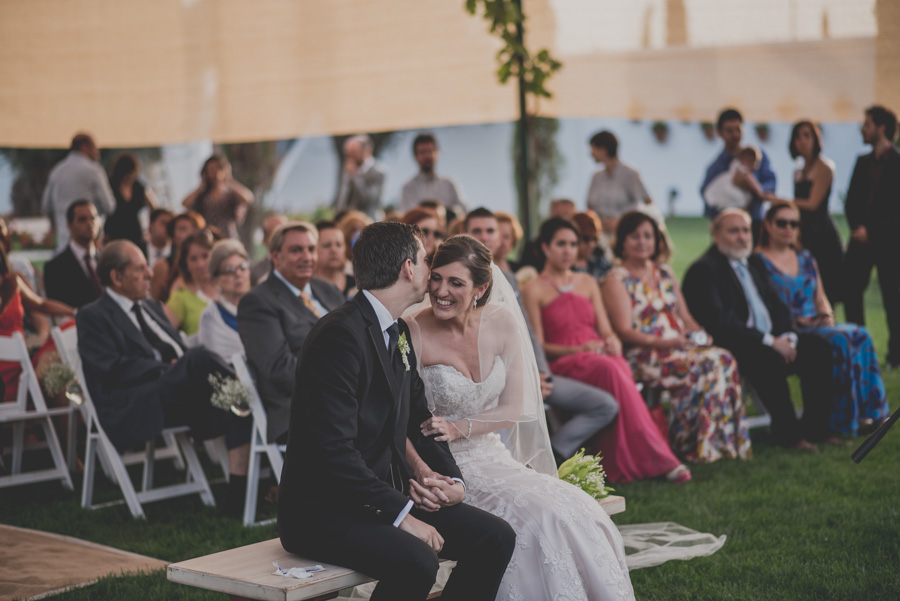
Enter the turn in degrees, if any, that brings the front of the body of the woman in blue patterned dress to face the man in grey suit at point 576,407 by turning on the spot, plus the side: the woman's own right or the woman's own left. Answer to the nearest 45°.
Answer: approximately 90° to the woman's own right

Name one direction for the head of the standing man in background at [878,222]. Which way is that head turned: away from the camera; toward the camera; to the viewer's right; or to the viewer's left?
to the viewer's left

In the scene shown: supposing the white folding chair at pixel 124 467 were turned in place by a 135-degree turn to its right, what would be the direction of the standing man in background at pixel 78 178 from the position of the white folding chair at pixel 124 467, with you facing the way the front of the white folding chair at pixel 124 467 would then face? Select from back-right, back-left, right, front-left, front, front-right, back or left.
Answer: right

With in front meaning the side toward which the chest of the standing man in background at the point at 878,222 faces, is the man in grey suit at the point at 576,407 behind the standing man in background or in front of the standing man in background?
in front

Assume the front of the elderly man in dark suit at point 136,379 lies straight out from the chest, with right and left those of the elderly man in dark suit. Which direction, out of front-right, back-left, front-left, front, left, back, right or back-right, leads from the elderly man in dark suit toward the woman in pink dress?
front-left

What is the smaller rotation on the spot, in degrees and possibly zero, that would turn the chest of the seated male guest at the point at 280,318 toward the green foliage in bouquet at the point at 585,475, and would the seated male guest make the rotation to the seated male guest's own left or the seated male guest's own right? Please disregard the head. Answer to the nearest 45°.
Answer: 0° — they already face it

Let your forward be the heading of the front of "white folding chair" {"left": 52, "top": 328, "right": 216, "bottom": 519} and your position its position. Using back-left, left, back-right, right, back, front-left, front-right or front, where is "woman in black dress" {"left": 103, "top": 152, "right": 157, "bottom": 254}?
back-left

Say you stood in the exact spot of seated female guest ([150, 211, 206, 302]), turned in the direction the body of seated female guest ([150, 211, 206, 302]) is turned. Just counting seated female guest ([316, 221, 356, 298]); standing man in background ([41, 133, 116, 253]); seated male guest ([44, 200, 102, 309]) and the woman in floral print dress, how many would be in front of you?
2

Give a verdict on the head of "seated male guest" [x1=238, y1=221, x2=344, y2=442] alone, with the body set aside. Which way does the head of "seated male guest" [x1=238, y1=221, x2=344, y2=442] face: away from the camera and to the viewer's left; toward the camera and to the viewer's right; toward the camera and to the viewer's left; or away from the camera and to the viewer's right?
toward the camera and to the viewer's right

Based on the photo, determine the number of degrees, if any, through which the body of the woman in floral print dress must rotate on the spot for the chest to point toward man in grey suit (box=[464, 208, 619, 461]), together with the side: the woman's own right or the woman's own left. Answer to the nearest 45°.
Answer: approximately 90° to the woman's own right

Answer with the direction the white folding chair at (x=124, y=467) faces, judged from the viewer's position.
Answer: facing the viewer and to the right of the viewer

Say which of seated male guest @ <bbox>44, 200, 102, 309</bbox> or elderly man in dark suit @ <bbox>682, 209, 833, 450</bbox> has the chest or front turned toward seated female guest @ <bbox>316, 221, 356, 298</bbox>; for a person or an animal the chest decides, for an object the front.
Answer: the seated male guest

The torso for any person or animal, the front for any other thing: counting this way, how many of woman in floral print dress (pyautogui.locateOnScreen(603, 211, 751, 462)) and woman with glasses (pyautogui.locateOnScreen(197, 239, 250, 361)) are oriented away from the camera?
0

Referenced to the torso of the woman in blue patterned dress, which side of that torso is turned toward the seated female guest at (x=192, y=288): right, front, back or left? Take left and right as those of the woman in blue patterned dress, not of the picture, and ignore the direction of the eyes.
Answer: right

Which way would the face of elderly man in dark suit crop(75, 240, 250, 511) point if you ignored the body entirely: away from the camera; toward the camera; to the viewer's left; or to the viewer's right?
to the viewer's right
